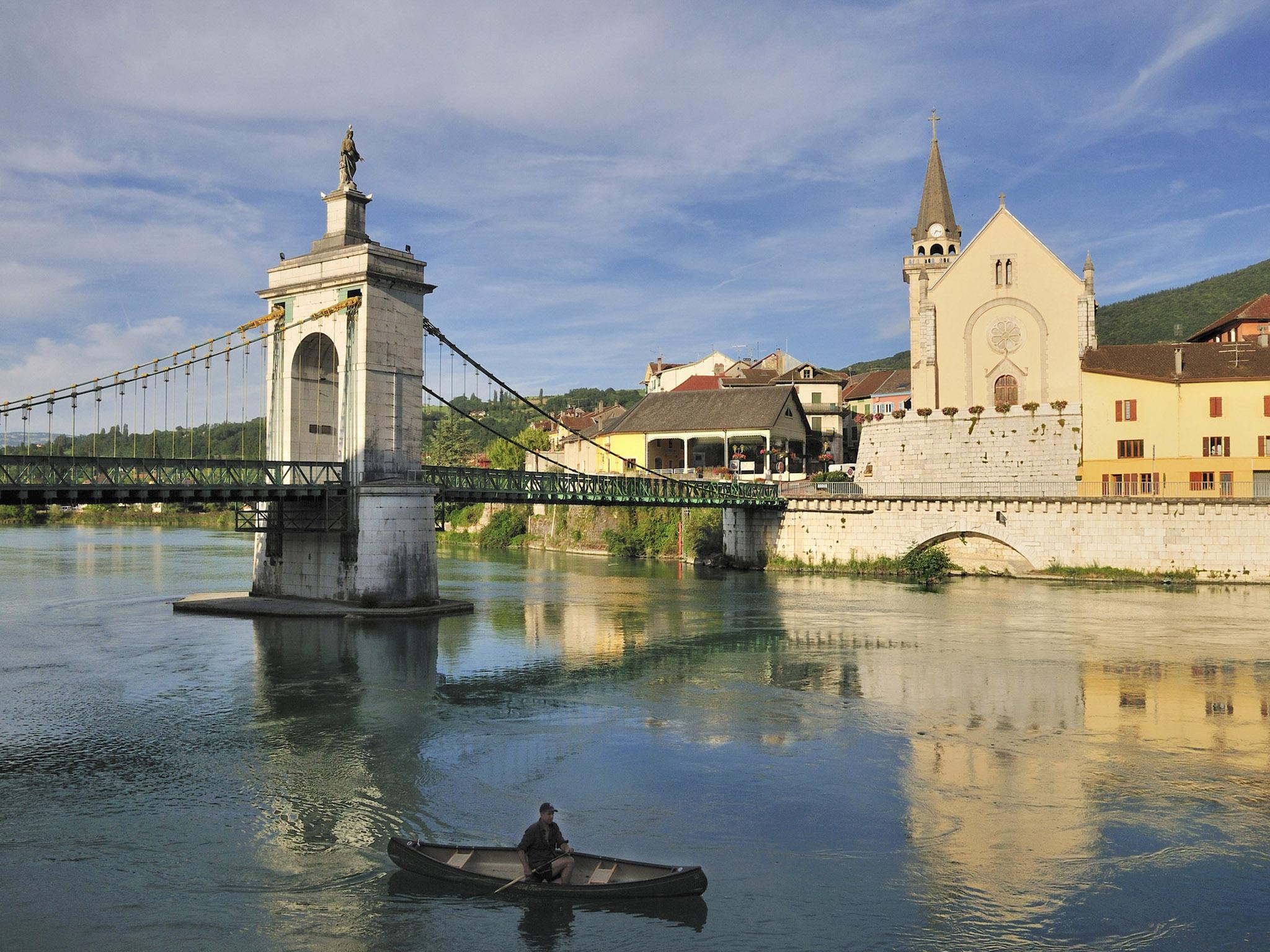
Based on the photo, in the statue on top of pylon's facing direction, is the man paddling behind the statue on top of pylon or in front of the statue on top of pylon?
in front

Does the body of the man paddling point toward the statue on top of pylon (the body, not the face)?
no

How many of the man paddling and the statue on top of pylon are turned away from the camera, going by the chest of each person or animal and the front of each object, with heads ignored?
0

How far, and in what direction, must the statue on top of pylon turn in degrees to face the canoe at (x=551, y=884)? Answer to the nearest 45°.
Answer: approximately 45° to its right

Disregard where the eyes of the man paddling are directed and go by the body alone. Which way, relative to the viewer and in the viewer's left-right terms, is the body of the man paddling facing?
facing the viewer and to the right of the viewer

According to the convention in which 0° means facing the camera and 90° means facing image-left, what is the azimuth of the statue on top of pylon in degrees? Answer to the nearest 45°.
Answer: approximately 315°

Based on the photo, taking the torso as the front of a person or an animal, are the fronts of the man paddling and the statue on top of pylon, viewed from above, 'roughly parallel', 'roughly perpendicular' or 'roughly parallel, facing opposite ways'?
roughly parallel
